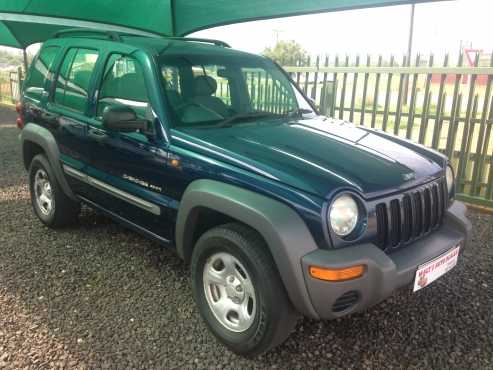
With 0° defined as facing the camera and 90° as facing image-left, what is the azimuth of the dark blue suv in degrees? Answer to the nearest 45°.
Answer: approximately 315°

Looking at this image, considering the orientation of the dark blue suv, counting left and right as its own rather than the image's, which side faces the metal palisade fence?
left
